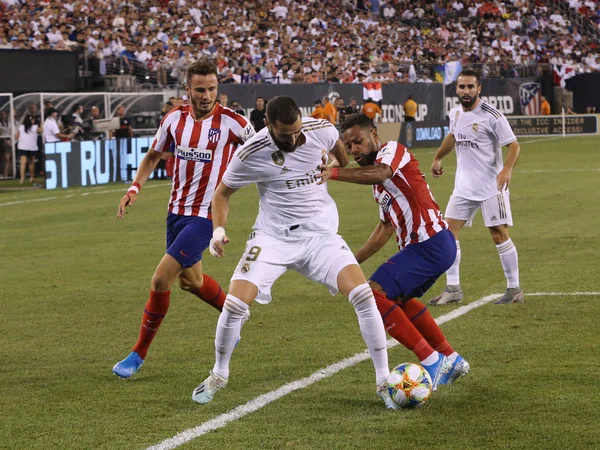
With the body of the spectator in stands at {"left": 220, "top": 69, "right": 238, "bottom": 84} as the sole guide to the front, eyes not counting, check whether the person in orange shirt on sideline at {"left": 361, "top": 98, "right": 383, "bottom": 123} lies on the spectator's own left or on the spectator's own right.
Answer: on the spectator's own left

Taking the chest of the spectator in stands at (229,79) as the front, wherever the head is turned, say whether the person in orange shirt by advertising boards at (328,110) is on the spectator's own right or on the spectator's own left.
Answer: on the spectator's own left

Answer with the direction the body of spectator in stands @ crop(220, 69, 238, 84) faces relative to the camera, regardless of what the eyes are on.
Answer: toward the camera

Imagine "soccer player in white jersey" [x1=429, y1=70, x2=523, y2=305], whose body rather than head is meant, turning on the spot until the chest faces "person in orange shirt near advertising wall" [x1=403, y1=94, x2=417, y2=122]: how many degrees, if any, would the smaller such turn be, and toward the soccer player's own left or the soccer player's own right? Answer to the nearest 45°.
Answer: approximately 135° to the soccer player's own right

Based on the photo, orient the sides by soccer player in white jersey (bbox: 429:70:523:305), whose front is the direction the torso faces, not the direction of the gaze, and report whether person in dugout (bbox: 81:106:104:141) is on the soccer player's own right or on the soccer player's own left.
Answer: on the soccer player's own right

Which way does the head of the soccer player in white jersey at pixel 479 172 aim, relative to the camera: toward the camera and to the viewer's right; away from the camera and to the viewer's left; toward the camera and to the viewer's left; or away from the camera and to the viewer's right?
toward the camera and to the viewer's left

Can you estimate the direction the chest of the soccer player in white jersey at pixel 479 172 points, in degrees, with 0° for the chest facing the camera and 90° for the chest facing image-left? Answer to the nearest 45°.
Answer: approximately 45°

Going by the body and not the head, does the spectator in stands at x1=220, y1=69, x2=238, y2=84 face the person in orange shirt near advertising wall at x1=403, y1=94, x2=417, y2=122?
no

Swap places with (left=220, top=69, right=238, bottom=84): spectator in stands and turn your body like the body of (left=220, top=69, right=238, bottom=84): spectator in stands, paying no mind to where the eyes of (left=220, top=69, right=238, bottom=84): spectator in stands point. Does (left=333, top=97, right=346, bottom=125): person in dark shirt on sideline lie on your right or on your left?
on your left

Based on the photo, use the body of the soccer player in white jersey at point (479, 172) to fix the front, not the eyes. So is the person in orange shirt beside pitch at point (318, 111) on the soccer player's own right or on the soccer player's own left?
on the soccer player's own right

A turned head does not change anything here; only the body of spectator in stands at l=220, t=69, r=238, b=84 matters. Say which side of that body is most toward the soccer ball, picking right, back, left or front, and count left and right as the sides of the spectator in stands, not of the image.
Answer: front
